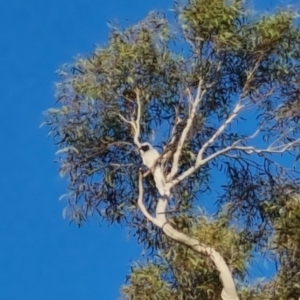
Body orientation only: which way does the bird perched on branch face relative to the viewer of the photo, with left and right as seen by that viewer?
facing the viewer and to the left of the viewer
